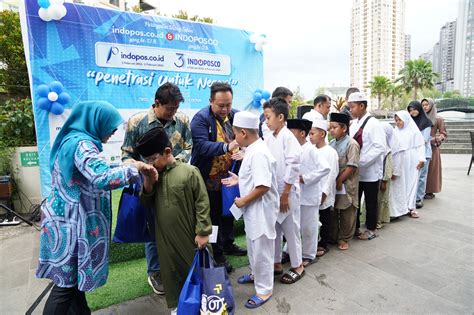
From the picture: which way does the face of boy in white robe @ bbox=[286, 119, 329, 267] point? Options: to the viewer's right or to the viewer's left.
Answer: to the viewer's left

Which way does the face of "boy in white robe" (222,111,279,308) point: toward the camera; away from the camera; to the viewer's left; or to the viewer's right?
to the viewer's left

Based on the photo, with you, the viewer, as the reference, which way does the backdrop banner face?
facing the viewer and to the right of the viewer

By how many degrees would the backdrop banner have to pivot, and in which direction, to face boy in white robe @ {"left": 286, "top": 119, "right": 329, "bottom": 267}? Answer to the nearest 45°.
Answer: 0° — it already faces them

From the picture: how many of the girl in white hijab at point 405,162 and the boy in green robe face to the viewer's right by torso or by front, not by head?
0

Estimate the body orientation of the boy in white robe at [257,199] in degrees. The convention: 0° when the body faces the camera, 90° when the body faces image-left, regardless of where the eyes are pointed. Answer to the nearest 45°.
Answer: approximately 90°

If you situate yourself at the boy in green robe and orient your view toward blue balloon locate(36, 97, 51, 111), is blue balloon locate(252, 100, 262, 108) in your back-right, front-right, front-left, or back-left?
front-right

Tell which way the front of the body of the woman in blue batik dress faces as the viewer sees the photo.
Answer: to the viewer's right

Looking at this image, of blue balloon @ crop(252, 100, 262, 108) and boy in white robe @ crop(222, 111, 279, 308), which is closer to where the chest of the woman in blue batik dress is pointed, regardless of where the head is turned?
the boy in white robe

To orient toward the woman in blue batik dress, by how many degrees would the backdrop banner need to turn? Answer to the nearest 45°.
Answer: approximately 45° to its right

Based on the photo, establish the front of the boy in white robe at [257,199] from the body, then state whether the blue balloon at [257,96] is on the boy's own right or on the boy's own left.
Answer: on the boy's own right

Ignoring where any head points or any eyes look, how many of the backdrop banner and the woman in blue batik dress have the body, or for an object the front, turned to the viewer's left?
0

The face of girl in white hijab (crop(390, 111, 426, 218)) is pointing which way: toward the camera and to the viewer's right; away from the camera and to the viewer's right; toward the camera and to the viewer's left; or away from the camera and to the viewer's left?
toward the camera and to the viewer's left

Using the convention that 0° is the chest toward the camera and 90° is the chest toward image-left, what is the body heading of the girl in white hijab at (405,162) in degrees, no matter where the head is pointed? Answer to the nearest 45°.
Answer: approximately 45°

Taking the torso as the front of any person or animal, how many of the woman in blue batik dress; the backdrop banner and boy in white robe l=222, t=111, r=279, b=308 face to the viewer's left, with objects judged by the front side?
1
